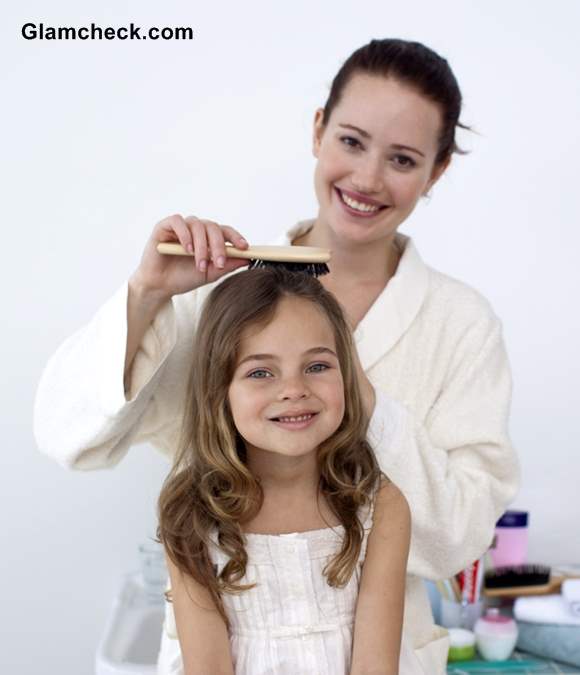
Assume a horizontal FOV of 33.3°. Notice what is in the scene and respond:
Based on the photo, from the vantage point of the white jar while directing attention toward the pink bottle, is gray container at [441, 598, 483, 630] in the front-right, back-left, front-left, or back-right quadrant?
front-left

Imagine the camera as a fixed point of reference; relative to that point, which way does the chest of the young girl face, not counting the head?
toward the camera

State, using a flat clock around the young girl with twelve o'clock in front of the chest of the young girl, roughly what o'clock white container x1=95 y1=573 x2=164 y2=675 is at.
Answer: The white container is roughly at 5 o'clock from the young girl.

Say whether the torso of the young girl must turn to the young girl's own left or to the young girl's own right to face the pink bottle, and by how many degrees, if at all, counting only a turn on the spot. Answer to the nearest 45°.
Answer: approximately 135° to the young girl's own left

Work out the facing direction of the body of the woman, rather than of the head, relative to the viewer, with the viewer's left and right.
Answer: facing the viewer

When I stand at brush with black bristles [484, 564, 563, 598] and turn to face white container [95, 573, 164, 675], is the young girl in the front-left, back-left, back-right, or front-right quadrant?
front-left

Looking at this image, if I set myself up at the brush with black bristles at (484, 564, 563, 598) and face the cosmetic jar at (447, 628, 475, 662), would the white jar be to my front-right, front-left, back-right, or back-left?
front-left

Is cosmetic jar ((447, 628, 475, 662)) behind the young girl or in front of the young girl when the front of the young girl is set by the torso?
behind

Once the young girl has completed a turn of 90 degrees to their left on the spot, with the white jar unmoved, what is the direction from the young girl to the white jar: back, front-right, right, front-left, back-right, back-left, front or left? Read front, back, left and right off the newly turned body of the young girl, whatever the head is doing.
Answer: front-left
